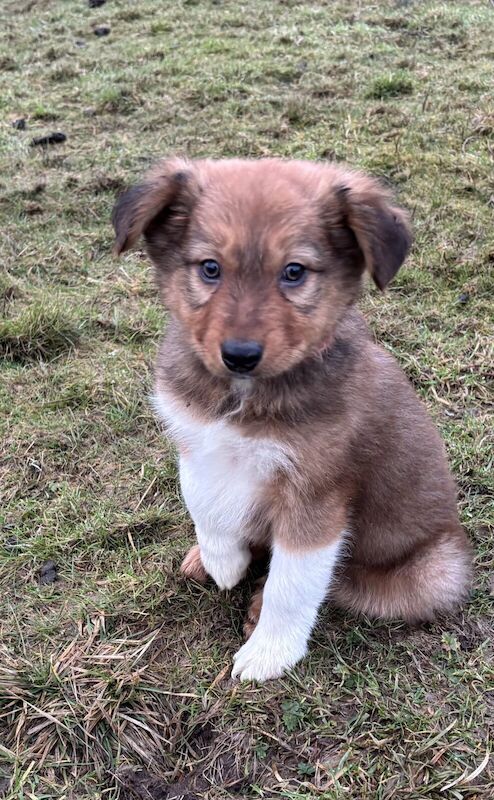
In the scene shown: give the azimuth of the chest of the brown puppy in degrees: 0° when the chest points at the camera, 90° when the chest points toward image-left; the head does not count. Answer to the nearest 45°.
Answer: approximately 45°
